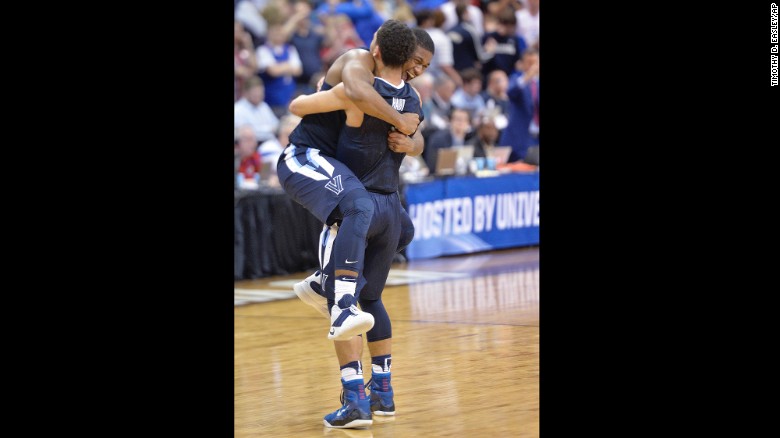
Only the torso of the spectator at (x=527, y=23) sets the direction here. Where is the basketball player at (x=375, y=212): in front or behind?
in front

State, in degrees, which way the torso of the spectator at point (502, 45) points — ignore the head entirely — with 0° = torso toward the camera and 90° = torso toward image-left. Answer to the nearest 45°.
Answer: approximately 0°

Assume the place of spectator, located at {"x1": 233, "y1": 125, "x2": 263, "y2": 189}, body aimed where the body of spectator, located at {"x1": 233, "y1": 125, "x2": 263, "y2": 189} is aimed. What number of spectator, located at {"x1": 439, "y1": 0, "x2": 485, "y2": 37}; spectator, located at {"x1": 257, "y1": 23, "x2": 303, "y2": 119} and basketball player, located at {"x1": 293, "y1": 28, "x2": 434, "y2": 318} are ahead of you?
1

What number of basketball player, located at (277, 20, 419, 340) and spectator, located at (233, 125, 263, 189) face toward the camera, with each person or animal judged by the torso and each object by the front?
1

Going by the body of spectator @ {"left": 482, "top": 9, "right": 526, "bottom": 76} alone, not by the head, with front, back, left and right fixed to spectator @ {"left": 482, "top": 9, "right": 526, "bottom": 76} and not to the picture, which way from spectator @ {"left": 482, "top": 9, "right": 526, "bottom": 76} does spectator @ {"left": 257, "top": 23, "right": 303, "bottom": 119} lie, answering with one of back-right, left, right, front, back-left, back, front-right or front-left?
front-right

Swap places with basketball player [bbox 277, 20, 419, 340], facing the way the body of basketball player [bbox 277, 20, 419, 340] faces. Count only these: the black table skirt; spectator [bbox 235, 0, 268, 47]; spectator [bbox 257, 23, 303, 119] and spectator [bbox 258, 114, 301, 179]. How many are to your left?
4

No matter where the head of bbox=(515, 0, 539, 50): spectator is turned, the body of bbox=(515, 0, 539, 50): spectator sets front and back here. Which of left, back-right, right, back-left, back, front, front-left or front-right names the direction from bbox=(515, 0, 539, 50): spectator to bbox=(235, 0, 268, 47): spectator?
front-right

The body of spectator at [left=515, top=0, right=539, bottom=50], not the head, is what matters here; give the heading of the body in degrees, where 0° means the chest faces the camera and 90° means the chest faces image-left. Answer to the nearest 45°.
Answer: approximately 0°
